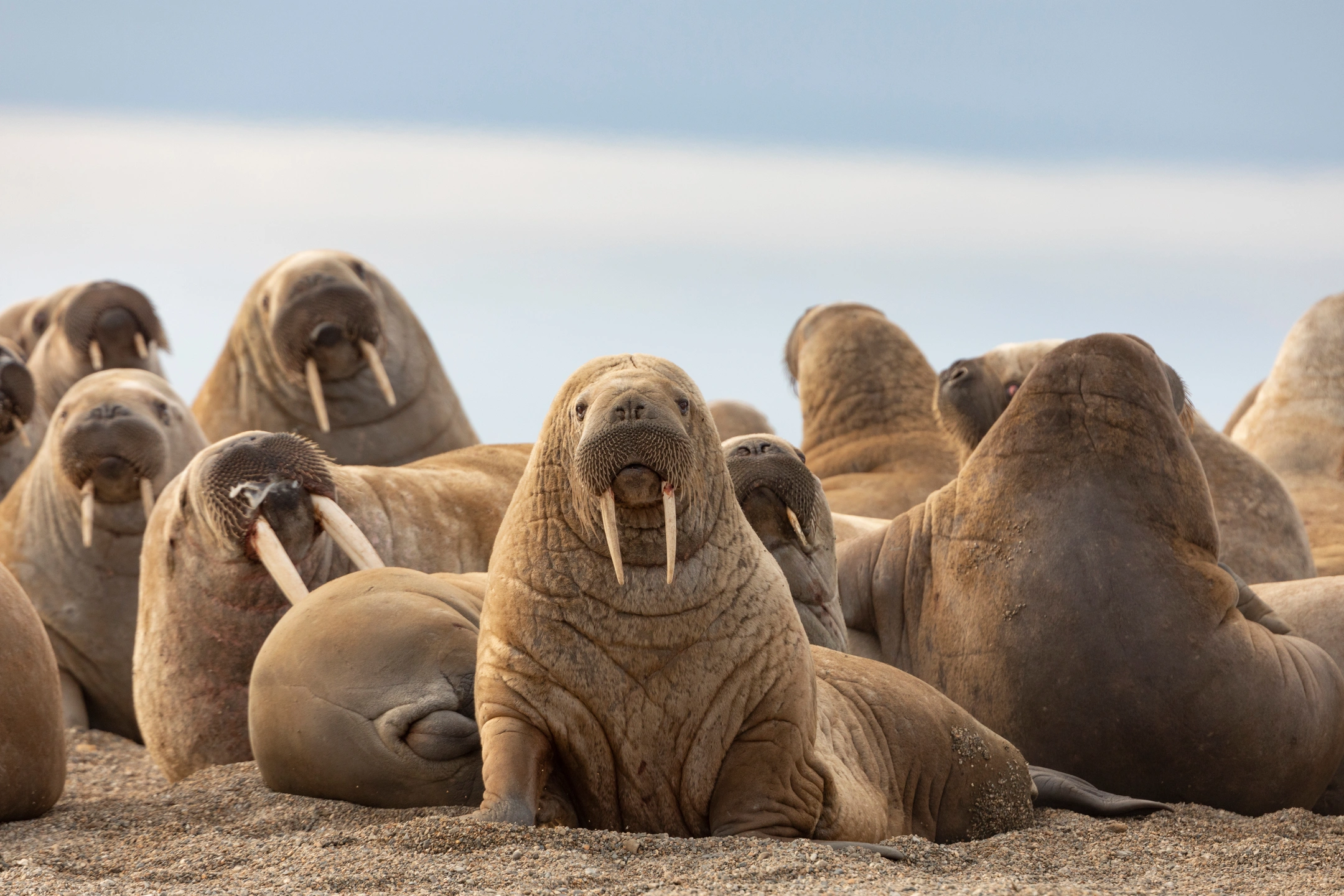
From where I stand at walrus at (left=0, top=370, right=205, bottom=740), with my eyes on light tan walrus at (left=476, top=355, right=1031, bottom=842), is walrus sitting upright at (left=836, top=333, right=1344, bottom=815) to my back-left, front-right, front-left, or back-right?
front-left

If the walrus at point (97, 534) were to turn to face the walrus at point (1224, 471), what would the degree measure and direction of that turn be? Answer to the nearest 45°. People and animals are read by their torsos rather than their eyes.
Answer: approximately 90° to its left

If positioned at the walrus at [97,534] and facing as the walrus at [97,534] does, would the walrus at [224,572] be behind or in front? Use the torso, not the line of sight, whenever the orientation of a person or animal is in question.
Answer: in front

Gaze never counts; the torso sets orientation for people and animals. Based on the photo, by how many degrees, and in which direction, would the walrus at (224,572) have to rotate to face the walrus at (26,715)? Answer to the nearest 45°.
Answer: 0° — it already faces it

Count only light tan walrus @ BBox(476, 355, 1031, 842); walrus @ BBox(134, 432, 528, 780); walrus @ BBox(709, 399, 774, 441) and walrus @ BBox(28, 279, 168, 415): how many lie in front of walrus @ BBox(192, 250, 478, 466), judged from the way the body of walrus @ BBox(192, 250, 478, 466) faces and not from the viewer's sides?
2

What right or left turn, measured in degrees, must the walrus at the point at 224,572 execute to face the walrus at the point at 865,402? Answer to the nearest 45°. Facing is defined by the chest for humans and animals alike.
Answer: approximately 180°

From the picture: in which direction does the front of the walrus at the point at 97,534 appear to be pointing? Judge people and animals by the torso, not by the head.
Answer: toward the camera

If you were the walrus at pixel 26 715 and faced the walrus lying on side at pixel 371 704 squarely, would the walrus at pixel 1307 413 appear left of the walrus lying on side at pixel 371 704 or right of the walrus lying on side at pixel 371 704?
left

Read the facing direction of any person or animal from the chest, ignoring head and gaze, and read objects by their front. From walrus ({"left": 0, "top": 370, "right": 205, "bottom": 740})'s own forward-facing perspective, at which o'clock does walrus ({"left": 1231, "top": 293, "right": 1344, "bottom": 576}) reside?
walrus ({"left": 1231, "top": 293, "right": 1344, "bottom": 576}) is roughly at 9 o'clock from walrus ({"left": 0, "top": 370, "right": 205, "bottom": 740}).

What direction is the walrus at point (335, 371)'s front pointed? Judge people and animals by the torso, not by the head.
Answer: toward the camera

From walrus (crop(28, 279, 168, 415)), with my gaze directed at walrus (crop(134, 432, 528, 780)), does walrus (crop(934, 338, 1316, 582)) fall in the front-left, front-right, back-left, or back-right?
front-left

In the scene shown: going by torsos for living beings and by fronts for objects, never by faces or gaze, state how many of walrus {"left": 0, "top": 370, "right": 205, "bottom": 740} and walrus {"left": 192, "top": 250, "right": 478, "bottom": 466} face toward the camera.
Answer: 2

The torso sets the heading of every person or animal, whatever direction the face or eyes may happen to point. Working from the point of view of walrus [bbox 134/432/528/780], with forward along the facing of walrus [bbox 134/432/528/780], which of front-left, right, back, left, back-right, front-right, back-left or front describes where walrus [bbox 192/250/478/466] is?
back-right

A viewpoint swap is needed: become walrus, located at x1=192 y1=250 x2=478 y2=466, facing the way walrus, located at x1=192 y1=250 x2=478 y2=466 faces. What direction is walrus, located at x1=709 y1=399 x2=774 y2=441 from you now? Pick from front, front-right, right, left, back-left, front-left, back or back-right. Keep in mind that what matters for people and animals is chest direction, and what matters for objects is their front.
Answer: back-left

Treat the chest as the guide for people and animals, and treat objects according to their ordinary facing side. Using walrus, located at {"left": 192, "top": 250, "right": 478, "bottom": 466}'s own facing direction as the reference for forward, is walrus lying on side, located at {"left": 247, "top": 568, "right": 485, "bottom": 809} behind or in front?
in front
